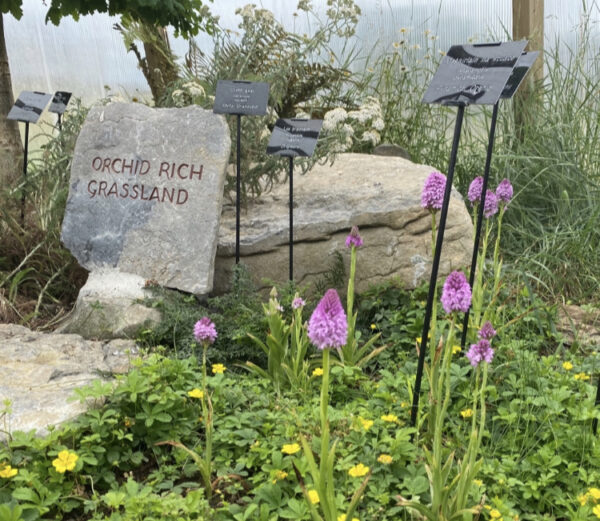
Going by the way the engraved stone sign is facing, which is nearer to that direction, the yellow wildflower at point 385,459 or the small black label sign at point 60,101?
the yellow wildflower

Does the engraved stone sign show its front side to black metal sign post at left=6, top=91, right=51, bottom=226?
no

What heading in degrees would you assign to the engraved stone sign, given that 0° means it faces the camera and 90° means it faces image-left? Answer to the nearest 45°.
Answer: approximately 0°

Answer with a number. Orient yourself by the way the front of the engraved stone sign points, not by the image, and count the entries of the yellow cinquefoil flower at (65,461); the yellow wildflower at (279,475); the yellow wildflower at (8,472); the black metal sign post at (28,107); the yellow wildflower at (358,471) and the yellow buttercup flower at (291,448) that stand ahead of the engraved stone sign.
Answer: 5

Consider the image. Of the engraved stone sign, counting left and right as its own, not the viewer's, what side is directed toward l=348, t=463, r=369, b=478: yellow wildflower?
front

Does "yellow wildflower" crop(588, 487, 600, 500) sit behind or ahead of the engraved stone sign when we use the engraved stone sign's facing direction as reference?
ahead

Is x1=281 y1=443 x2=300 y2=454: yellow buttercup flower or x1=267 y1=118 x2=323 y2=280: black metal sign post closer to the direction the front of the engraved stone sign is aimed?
the yellow buttercup flower

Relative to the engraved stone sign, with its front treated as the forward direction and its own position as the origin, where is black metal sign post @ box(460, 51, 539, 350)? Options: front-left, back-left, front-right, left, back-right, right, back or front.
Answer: front-left

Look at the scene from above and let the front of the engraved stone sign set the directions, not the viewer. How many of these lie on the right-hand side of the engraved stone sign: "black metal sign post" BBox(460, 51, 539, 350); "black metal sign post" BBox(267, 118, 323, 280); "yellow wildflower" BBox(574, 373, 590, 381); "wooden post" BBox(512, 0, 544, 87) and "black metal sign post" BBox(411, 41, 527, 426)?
0

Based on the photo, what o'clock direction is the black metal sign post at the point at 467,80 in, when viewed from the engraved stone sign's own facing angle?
The black metal sign post is roughly at 11 o'clock from the engraved stone sign.

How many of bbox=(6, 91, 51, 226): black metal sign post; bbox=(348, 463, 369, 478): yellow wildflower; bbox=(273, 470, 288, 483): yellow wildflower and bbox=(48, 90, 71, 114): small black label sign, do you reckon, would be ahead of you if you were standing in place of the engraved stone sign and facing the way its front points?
2

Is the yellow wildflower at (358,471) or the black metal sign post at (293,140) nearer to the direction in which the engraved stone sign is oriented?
the yellow wildflower

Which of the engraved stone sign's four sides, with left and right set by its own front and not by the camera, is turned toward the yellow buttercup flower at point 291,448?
front

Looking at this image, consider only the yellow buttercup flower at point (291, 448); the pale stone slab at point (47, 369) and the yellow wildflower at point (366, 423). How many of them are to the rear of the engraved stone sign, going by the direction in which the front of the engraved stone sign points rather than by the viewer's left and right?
0

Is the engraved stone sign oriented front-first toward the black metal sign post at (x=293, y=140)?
no

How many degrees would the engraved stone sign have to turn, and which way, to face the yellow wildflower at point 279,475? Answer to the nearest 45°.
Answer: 0° — it already faces it

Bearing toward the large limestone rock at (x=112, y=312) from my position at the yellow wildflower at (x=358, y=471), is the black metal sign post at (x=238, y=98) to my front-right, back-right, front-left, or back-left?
front-right

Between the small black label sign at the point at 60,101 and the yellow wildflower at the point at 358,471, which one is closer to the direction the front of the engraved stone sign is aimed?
the yellow wildflower

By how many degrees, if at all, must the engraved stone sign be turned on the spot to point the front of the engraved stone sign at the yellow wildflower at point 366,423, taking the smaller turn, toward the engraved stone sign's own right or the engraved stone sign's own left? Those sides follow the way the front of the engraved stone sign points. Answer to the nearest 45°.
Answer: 0° — it already faces it

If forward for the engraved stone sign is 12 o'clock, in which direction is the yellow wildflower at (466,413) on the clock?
The yellow wildflower is roughly at 11 o'clock from the engraved stone sign.

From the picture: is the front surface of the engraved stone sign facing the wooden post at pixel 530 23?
no
